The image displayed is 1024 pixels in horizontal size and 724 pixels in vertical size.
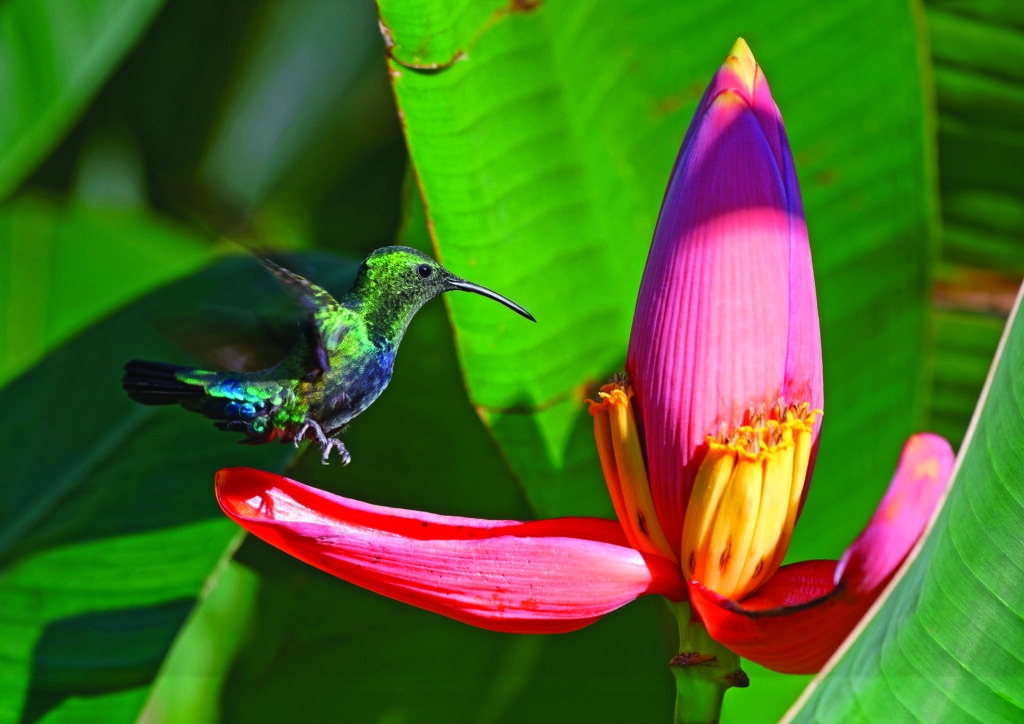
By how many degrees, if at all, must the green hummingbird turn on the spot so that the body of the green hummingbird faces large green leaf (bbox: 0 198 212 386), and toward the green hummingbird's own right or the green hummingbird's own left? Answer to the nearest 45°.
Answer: approximately 135° to the green hummingbird's own left

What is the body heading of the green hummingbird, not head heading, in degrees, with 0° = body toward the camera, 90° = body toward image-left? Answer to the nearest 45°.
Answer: approximately 270°

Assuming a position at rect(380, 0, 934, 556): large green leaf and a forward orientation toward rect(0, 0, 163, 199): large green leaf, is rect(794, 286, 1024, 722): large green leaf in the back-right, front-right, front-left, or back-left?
back-left

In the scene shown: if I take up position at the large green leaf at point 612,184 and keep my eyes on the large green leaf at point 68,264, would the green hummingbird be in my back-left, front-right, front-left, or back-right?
front-left
